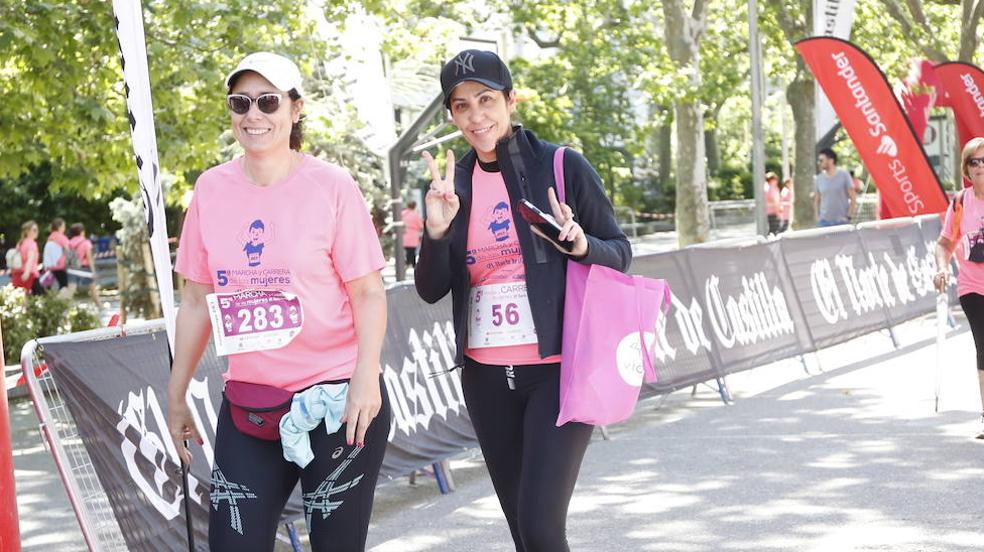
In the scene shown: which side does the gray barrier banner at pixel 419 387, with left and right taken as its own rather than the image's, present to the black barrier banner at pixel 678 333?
left

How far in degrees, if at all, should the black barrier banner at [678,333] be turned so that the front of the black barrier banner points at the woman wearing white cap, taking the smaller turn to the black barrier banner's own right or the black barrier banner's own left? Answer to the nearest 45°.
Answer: approximately 45° to the black barrier banner's own right

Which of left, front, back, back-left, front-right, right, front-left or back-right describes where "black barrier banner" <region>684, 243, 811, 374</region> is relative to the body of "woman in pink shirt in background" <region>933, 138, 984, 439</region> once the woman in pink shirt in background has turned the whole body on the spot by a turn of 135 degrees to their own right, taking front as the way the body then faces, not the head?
front

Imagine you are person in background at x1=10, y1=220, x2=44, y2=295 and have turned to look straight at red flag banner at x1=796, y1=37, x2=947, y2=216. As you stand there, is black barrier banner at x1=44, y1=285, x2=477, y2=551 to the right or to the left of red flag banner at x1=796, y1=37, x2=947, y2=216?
right

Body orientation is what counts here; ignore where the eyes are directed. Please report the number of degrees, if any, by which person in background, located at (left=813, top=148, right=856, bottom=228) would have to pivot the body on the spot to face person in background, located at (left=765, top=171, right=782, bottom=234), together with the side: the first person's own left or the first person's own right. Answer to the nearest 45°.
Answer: approximately 135° to the first person's own right

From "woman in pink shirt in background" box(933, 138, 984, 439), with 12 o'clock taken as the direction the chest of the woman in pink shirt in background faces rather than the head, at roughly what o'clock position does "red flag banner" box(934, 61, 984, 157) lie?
The red flag banner is roughly at 6 o'clock from the woman in pink shirt in background.

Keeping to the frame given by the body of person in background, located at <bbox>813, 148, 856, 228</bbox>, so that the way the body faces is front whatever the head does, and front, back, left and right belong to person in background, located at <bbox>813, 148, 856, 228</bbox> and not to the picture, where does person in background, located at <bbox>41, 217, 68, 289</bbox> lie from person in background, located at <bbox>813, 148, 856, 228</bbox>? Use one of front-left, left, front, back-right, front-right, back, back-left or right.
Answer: front-right

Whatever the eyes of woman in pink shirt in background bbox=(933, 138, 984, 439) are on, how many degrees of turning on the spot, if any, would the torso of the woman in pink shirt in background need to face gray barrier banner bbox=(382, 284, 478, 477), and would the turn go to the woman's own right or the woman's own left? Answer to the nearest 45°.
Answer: approximately 45° to the woman's own right

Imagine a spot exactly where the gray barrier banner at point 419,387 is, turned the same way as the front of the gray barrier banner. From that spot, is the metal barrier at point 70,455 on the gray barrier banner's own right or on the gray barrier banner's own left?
on the gray barrier banner's own right
